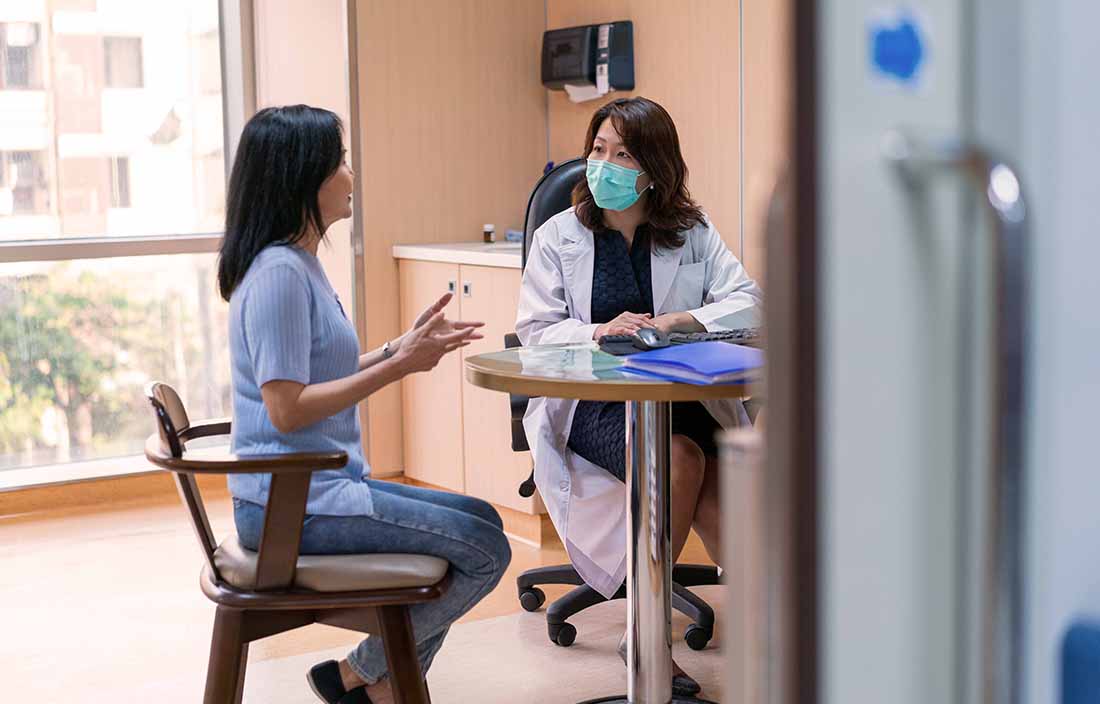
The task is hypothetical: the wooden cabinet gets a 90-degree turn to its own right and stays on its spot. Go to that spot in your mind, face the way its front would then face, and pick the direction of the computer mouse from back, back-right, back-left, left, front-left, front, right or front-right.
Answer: back-left

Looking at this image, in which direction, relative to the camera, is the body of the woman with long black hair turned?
to the viewer's right

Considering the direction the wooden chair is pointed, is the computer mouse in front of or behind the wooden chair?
in front

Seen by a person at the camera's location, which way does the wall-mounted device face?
facing the viewer and to the left of the viewer

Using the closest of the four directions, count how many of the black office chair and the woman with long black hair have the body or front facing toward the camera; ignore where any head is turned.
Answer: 1

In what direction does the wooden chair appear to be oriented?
to the viewer's right

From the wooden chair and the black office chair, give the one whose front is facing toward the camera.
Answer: the black office chair

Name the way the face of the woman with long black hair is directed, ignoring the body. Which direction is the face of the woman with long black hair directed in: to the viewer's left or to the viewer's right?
to the viewer's right

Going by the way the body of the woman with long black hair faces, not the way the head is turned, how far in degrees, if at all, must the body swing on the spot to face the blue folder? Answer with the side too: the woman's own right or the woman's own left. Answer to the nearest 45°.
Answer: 0° — they already face it

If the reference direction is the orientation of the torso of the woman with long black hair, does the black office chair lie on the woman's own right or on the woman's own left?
on the woman's own left

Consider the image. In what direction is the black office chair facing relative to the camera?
toward the camera

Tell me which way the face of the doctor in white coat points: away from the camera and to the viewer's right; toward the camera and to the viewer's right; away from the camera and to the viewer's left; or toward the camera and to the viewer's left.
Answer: toward the camera and to the viewer's left
